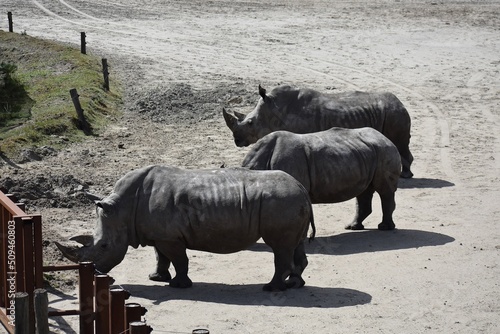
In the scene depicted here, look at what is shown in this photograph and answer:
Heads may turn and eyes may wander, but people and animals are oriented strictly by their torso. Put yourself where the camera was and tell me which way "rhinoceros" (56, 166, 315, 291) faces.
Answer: facing to the left of the viewer

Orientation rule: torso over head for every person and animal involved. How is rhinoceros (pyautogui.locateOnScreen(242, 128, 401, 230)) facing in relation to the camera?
to the viewer's left

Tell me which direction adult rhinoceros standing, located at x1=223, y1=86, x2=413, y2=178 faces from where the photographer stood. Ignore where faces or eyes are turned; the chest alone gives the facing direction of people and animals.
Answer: facing to the left of the viewer
